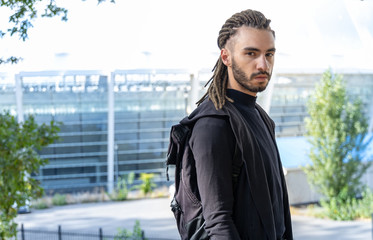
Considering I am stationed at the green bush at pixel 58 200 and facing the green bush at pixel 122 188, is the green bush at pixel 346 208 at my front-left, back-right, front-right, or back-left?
front-right

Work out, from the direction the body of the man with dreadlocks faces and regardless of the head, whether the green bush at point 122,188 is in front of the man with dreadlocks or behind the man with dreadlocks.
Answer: behind

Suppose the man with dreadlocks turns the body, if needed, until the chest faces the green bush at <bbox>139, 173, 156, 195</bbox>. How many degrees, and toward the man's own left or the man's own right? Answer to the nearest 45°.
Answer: approximately 135° to the man's own left

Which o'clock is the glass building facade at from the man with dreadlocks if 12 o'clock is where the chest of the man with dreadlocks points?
The glass building facade is roughly at 7 o'clock from the man with dreadlocks.

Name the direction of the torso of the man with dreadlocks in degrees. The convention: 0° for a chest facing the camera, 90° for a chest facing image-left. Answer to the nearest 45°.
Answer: approximately 315°

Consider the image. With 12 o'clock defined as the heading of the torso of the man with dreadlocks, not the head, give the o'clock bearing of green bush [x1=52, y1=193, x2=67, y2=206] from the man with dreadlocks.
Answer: The green bush is roughly at 7 o'clock from the man with dreadlocks.

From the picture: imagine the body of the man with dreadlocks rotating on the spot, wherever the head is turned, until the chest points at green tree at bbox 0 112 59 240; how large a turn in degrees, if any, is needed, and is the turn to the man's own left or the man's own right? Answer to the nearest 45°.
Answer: approximately 180°
